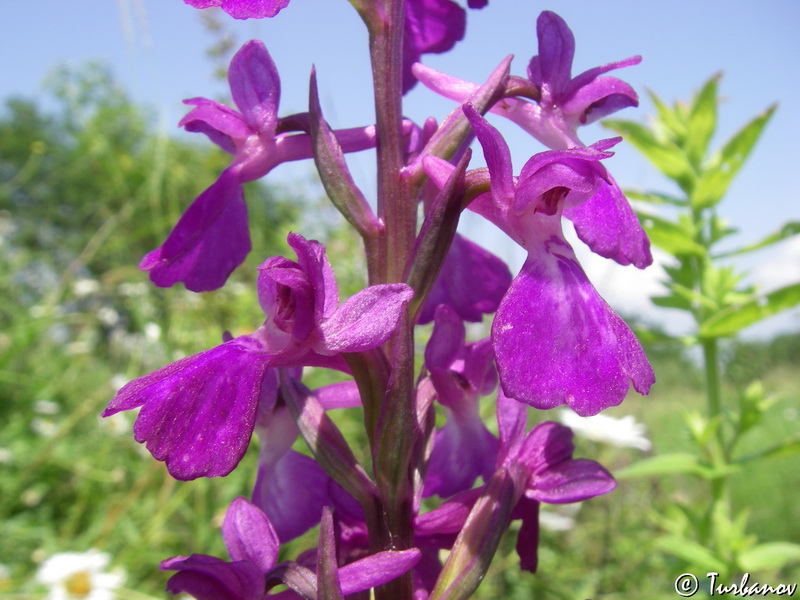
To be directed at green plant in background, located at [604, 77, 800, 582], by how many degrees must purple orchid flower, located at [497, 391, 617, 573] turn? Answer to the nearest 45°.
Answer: approximately 90° to its left

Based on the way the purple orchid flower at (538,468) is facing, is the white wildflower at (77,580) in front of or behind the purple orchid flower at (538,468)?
behind

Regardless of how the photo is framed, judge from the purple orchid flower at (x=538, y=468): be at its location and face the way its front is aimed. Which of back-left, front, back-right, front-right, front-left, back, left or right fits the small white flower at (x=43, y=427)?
back-left

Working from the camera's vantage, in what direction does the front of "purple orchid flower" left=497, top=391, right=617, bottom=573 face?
facing to the right of the viewer

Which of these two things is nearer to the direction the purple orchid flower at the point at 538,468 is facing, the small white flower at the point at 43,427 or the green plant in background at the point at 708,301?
the green plant in background
